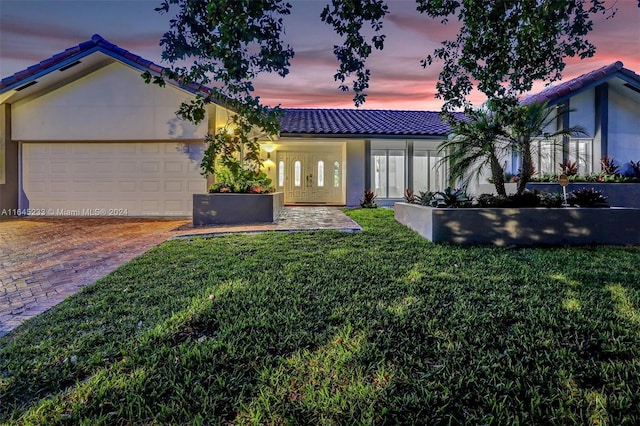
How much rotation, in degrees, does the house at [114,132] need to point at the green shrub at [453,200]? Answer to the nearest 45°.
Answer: approximately 45° to its left

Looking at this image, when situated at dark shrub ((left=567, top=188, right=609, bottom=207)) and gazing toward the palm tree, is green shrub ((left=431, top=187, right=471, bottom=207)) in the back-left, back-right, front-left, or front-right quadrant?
front-left

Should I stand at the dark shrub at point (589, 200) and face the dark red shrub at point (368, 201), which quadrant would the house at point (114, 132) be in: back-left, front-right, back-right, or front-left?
front-left

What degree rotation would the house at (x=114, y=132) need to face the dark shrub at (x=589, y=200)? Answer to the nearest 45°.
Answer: approximately 45° to its left

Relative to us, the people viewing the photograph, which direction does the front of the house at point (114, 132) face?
facing the viewer

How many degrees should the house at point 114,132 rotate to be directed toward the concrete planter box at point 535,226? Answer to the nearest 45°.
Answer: approximately 45° to its left

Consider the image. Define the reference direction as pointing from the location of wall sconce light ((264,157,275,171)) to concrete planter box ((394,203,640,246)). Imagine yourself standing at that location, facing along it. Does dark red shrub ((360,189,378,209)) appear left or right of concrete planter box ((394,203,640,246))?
left
